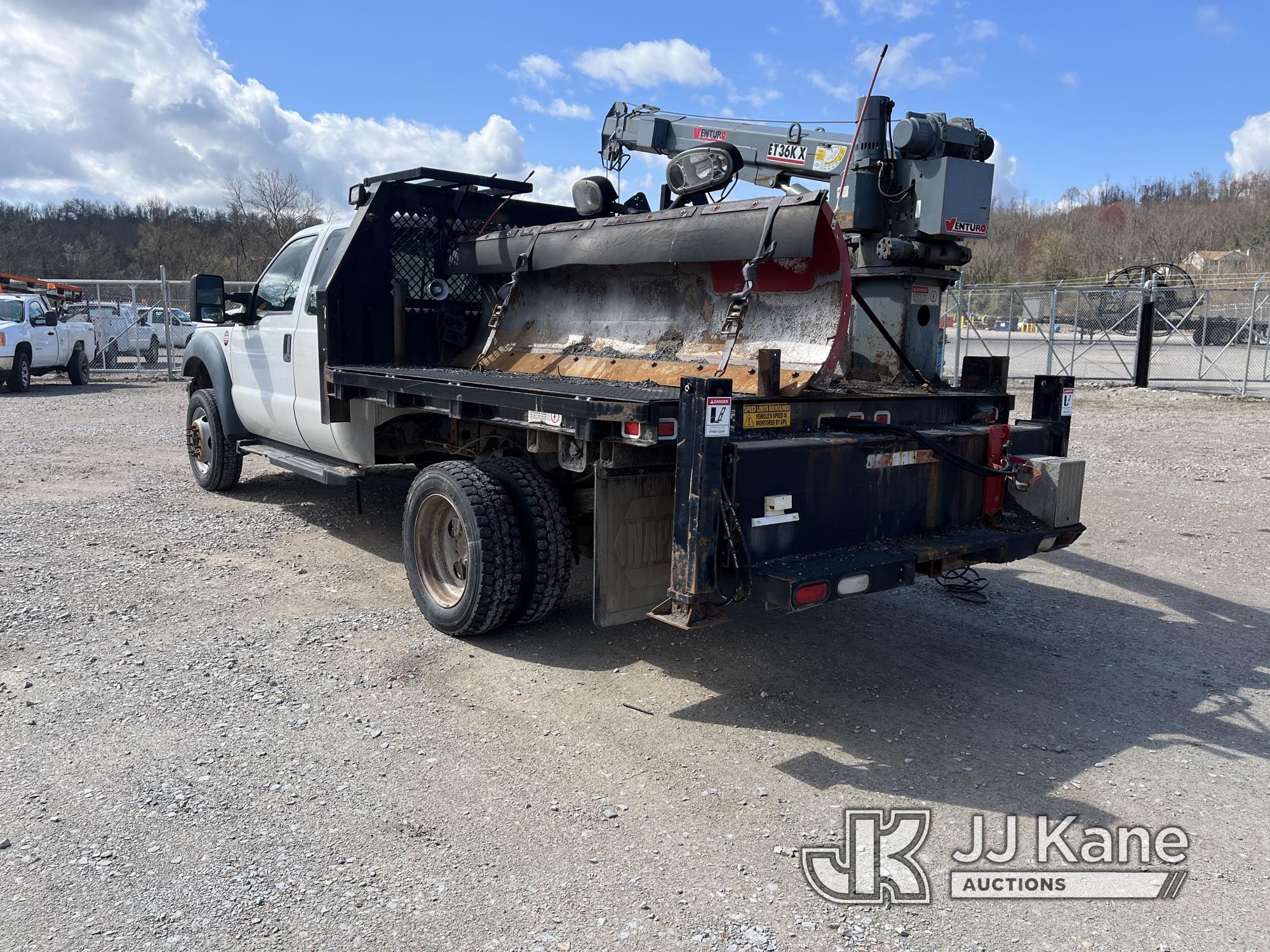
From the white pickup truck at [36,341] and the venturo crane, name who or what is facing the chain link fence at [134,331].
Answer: the venturo crane

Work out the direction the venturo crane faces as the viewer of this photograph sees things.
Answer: facing away from the viewer and to the left of the viewer

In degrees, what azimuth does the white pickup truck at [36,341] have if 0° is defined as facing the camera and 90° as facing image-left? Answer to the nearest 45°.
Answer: approximately 45°

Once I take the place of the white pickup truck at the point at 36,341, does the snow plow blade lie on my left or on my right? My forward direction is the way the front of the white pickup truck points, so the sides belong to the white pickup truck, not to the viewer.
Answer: on my left

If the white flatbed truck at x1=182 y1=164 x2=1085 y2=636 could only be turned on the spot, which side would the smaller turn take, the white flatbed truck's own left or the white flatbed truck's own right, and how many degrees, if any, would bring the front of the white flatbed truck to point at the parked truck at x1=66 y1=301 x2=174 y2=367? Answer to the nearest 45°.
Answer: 0° — it already faces it

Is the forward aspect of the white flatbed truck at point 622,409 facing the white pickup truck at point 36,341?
yes

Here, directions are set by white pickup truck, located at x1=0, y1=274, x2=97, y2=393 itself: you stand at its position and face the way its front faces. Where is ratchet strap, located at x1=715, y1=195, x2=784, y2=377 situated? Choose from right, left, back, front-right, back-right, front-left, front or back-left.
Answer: front-left

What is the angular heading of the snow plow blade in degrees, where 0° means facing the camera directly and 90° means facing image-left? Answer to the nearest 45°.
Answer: approximately 45°

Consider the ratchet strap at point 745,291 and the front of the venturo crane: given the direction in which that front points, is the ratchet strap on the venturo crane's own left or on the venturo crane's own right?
on the venturo crane's own left

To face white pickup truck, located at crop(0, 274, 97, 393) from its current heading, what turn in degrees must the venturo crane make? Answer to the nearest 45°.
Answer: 0° — it already faces it

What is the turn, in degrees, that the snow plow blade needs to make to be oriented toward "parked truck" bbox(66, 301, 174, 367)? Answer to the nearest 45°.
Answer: approximately 90° to its right

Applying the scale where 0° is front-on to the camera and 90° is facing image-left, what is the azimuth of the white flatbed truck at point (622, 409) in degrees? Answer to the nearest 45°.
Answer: approximately 135°
